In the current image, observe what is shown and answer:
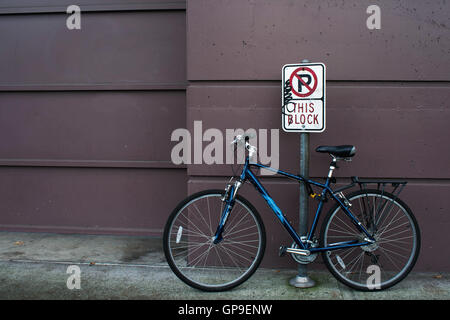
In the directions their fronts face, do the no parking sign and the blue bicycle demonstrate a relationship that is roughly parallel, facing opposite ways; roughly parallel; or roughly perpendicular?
roughly perpendicular

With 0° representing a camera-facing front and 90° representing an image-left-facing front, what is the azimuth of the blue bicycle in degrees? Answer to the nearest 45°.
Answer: approximately 90°

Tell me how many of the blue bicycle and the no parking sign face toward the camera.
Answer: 1

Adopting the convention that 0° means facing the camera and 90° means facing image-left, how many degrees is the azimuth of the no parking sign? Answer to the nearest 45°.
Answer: approximately 0°
